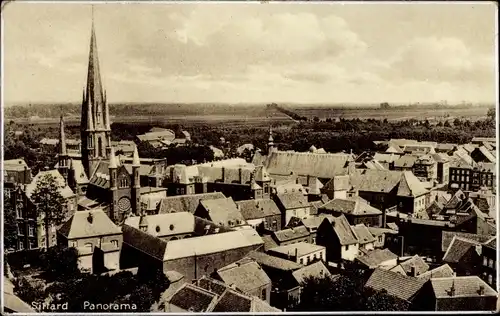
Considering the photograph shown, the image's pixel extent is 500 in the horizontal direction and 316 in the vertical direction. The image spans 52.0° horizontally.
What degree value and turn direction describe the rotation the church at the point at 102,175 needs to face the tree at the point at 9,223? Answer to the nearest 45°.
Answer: approximately 45° to its right

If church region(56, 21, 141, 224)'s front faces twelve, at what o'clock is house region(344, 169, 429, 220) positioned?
The house is roughly at 10 o'clock from the church.

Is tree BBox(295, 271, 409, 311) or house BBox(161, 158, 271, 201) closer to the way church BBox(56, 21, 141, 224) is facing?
the tree

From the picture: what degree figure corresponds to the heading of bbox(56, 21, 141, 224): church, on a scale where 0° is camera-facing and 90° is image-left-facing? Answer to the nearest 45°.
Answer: approximately 315°
